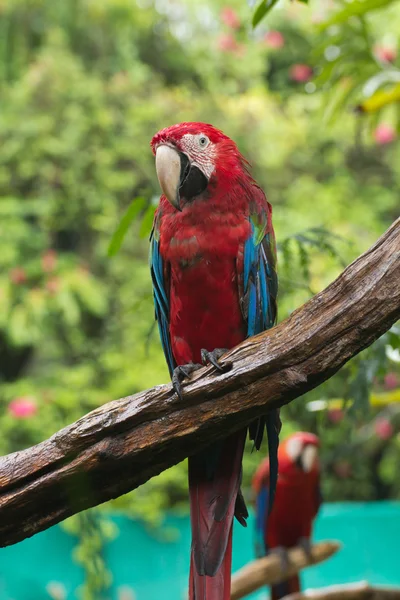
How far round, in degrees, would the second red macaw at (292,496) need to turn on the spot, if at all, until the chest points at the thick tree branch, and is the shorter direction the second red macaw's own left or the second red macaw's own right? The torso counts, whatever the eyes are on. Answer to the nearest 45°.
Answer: approximately 45° to the second red macaw's own right

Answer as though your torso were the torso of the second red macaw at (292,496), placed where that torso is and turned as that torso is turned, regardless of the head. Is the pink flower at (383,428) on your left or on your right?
on your left

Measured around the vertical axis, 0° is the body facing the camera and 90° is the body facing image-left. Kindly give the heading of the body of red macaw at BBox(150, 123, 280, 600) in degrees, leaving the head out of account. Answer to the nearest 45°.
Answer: approximately 45°
